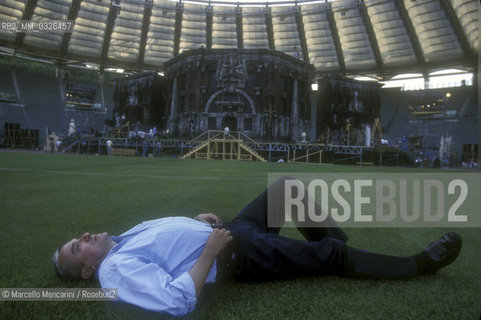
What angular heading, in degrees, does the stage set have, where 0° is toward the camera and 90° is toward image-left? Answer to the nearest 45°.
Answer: approximately 0°

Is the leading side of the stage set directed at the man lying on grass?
yes
